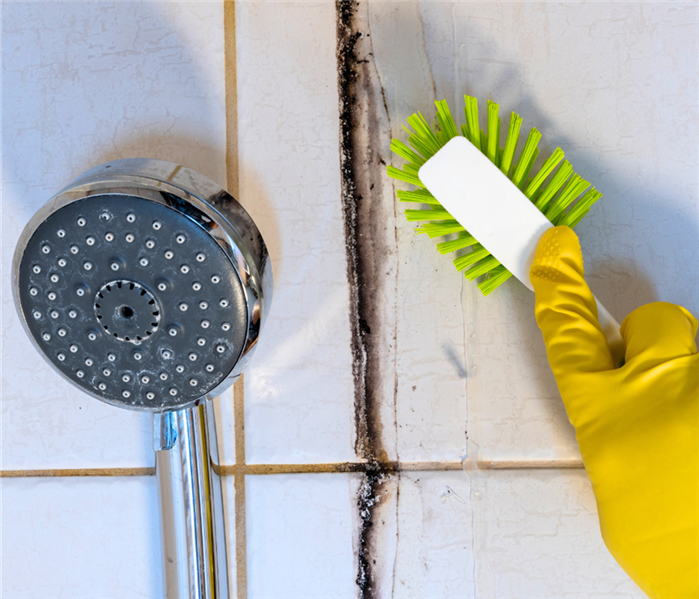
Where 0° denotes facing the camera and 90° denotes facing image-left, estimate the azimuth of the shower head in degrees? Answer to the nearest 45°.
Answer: approximately 45°
